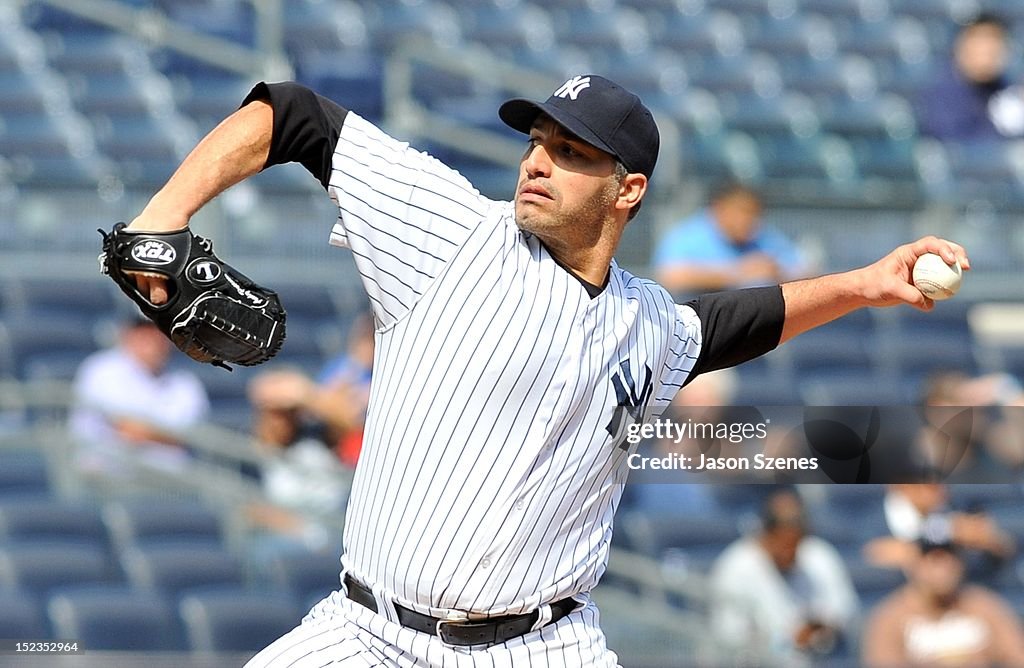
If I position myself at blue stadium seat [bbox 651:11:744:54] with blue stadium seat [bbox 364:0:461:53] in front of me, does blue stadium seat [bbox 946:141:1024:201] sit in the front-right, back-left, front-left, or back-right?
back-left

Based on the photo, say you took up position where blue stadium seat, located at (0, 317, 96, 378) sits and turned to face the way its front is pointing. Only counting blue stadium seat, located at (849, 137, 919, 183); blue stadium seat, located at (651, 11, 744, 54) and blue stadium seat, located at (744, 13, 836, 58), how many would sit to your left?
3

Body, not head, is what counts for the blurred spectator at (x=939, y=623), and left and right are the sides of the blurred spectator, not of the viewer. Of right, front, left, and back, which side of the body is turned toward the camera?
front

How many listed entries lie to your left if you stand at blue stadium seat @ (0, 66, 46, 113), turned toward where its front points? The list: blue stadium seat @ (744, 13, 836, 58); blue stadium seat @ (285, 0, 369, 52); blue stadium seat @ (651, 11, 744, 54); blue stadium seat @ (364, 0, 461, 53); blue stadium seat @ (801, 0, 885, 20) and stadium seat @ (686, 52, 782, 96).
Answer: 6

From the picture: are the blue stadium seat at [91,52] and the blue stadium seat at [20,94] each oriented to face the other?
no

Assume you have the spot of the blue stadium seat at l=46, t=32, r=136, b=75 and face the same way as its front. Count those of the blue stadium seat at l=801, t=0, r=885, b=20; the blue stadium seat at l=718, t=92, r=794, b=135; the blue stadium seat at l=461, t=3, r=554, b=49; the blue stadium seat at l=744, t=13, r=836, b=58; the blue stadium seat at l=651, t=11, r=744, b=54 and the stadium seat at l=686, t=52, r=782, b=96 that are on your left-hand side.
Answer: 6

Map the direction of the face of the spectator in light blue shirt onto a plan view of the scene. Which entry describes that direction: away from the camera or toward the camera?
toward the camera

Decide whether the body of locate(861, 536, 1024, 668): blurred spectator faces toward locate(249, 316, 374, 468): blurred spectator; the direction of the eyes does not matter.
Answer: no

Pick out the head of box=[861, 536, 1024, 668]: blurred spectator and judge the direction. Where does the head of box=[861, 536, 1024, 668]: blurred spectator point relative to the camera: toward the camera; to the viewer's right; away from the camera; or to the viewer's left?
toward the camera

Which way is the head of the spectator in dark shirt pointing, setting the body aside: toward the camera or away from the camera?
toward the camera

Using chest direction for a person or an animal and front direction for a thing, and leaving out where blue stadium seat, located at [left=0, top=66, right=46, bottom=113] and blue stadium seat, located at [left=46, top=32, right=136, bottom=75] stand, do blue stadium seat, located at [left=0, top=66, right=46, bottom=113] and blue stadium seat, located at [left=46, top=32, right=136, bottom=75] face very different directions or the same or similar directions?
same or similar directions

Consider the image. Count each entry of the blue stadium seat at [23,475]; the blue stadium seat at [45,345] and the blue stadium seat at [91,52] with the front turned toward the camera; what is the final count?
3

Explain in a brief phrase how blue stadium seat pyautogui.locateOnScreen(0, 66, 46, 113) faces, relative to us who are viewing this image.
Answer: facing the viewer

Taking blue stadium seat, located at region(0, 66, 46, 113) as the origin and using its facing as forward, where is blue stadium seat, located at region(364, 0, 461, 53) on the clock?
blue stadium seat, located at region(364, 0, 461, 53) is roughly at 9 o'clock from blue stadium seat, located at region(0, 66, 46, 113).

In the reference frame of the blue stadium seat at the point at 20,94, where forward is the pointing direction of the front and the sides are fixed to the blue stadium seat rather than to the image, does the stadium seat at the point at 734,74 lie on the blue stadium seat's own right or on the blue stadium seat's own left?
on the blue stadium seat's own left

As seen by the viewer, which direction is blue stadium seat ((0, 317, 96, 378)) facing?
toward the camera

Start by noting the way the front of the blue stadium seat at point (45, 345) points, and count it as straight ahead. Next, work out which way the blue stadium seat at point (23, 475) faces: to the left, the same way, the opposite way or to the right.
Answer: the same way
